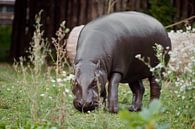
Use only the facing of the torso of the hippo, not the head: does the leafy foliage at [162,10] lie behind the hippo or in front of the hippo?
behind

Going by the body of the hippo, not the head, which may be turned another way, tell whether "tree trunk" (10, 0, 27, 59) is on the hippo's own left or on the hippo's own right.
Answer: on the hippo's own right

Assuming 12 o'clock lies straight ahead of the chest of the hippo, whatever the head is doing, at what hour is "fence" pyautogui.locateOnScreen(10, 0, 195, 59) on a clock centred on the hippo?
The fence is roughly at 4 o'clock from the hippo.

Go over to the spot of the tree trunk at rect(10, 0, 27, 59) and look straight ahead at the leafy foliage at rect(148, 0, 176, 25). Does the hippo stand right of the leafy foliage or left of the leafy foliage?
right

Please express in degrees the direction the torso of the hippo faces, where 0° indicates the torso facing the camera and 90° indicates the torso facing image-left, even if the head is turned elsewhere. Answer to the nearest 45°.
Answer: approximately 45°
